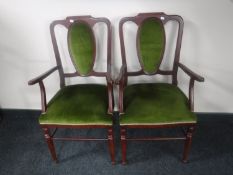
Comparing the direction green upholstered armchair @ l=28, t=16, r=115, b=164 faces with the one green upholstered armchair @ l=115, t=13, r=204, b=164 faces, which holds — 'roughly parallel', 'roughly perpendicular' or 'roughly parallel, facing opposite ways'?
roughly parallel

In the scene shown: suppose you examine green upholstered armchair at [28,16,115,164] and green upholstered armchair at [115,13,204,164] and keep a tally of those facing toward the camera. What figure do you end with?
2

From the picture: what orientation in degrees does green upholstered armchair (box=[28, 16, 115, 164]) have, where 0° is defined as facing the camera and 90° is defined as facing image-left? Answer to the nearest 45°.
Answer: approximately 0°

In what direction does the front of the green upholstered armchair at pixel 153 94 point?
toward the camera
